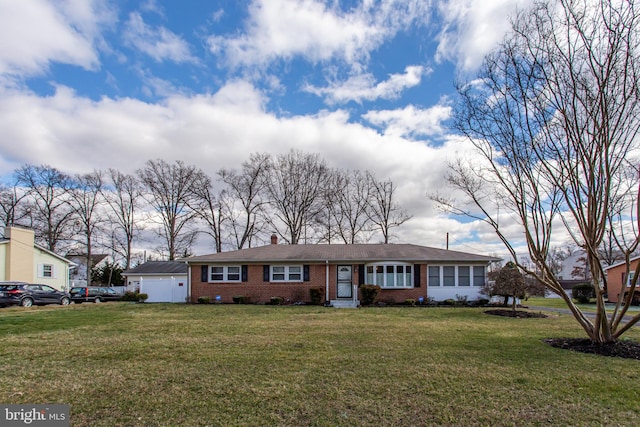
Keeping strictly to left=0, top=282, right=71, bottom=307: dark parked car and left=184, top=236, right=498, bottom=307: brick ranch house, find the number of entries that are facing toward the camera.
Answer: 1

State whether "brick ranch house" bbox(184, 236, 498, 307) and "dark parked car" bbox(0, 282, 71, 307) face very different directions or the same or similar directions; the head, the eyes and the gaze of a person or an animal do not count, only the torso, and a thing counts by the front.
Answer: very different directions

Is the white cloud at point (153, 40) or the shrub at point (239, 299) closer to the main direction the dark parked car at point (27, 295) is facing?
the shrub

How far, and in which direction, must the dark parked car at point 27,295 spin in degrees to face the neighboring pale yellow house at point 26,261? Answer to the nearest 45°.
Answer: approximately 45° to its left

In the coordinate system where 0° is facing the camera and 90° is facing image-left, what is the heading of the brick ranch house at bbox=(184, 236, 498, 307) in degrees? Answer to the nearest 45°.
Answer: approximately 0°

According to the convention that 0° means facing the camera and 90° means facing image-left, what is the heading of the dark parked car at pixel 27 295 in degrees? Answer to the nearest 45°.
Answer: approximately 225°
